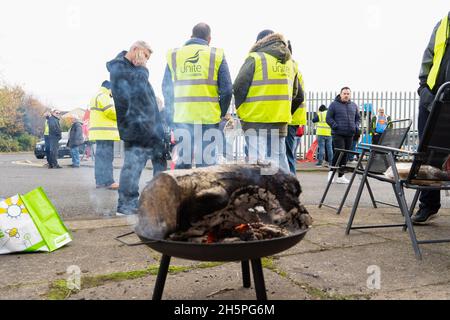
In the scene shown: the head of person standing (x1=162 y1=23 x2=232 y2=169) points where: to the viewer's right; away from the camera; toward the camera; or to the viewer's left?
away from the camera

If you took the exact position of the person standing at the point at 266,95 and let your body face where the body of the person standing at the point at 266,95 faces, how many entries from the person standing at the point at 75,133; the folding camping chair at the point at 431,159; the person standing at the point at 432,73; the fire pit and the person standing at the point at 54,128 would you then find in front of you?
2

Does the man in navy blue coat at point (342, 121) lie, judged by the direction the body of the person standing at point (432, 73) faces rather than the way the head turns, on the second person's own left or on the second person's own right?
on the second person's own right

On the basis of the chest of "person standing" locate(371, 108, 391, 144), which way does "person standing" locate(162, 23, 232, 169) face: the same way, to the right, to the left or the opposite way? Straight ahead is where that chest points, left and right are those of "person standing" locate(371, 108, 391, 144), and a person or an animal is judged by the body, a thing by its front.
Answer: the opposite way

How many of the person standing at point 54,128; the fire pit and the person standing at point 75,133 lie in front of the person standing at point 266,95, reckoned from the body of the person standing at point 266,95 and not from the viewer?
2

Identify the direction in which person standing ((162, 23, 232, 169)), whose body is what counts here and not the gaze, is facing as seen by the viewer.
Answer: away from the camera

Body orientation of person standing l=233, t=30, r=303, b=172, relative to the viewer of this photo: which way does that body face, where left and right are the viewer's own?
facing away from the viewer and to the left of the viewer
